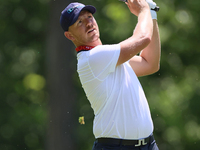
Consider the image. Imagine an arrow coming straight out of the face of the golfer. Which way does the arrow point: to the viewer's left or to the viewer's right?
to the viewer's right

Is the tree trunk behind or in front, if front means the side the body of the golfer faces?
behind

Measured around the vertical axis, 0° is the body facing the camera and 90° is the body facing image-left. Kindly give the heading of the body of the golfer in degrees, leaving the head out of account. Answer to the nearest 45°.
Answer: approximately 315°
